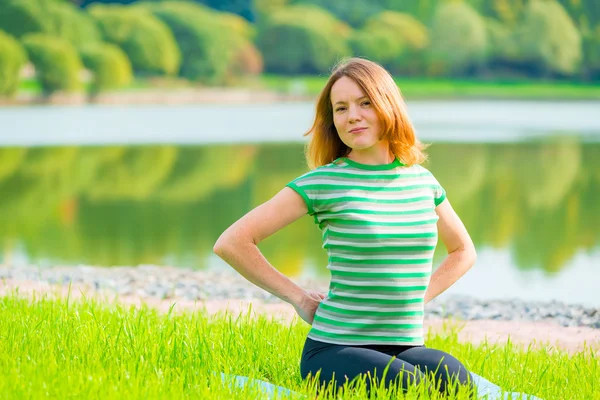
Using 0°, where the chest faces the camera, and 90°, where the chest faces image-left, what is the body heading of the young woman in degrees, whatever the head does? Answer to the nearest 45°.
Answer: approximately 315°
